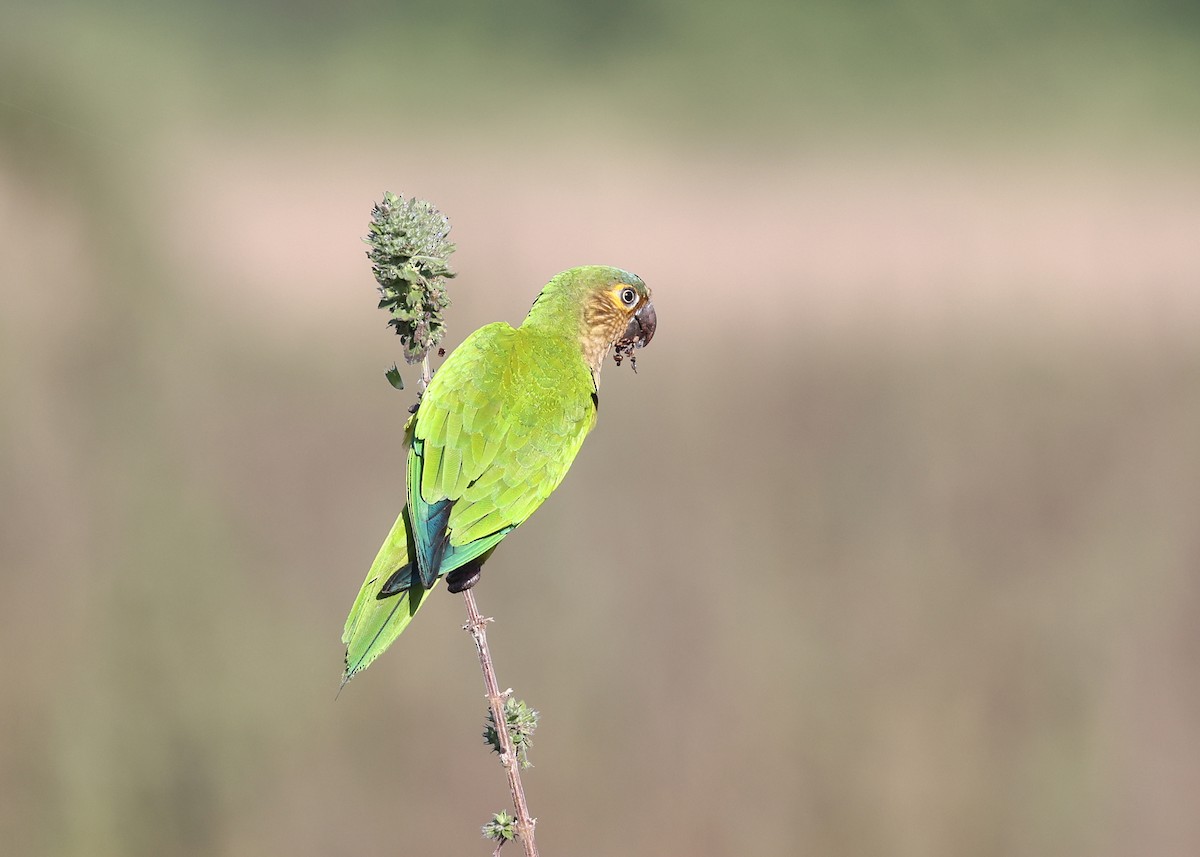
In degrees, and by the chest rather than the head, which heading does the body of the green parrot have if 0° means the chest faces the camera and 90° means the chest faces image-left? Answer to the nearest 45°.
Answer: approximately 225°
